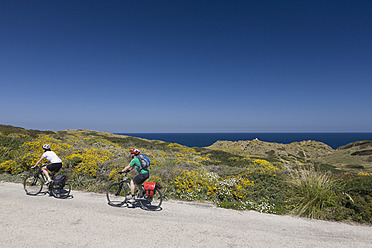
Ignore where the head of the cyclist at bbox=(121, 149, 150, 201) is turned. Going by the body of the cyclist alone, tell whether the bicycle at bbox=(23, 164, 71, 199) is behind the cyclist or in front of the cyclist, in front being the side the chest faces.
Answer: in front

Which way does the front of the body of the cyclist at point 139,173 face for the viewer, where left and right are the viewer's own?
facing to the left of the viewer

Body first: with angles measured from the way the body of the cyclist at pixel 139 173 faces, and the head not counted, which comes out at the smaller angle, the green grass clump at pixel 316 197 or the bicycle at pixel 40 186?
the bicycle

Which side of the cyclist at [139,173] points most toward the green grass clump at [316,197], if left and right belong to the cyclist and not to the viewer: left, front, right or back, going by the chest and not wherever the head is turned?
back
